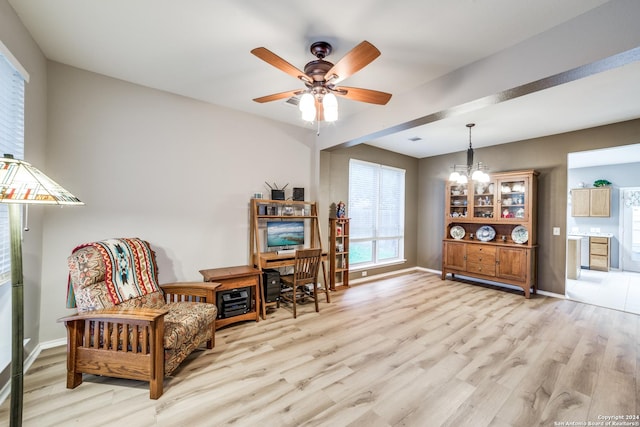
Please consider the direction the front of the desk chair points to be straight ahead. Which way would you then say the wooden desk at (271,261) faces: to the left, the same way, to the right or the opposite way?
the opposite way

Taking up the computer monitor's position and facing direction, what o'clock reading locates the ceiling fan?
The ceiling fan is roughly at 1 o'clock from the computer monitor.

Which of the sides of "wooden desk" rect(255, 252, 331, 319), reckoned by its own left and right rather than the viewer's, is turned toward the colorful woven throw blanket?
right

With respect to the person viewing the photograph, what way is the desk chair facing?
facing away from the viewer and to the left of the viewer

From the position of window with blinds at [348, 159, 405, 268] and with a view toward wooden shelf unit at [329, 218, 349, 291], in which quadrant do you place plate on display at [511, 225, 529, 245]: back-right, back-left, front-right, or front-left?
back-left

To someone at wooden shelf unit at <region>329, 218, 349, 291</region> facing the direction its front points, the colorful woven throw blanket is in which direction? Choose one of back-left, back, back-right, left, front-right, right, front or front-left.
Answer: right

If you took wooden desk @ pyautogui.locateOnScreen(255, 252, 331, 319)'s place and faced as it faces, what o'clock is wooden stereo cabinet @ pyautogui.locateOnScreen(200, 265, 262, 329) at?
wooden stereo cabinet @ pyautogui.locateOnScreen(200, 265, 262, 329) is roughly at 3 o'clock from wooden desk @ pyautogui.locateOnScreen(255, 252, 331, 319).

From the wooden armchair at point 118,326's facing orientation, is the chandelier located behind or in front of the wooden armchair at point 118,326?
in front

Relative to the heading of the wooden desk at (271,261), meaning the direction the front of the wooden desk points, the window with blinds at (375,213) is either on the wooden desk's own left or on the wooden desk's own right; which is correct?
on the wooden desk's own left

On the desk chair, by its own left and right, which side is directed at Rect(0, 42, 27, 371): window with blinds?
left

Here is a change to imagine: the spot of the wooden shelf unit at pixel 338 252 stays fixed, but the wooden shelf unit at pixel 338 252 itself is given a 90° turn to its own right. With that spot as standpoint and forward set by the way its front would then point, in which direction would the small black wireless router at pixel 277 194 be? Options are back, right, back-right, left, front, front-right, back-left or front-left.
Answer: front

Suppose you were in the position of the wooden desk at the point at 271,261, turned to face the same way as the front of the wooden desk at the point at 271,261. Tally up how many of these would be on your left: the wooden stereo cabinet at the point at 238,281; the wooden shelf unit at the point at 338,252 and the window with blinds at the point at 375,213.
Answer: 2

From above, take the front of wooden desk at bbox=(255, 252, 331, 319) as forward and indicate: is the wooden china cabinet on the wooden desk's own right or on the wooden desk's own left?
on the wooden desk's own left

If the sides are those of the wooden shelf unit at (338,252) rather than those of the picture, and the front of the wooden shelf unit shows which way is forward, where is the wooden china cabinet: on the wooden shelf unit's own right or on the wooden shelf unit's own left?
on the wooden shelf unit's own left
